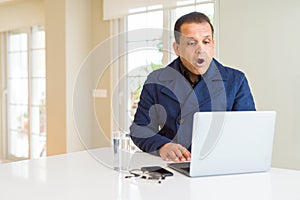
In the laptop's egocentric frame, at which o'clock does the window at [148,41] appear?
The window is roughly at 1 o'clock from the laptop.

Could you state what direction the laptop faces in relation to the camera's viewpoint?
facing away from the viewer and to the left of the viewer
